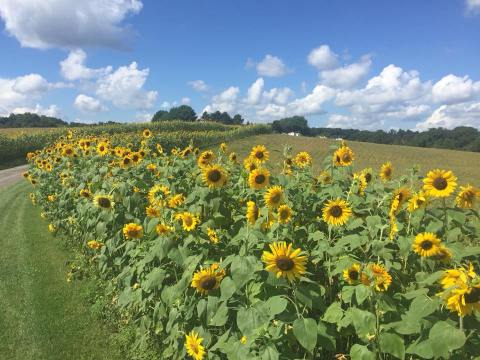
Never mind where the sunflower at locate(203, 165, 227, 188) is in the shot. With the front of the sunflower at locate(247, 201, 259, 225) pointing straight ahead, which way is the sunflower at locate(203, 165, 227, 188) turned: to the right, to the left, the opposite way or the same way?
to the right

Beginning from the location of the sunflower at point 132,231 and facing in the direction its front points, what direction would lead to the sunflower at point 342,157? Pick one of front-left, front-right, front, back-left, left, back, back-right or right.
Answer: left

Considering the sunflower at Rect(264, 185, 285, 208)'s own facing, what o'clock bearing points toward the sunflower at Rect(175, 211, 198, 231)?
the sunflower at Rect(175, 211, 198, 231) is roughly at 3 o'clock from the sunflower at Rect(264, 185, 285, 208).

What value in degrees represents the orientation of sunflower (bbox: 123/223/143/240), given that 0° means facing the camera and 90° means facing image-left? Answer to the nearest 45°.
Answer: approximately 0°

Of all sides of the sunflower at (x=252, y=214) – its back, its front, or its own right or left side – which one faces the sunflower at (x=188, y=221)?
back

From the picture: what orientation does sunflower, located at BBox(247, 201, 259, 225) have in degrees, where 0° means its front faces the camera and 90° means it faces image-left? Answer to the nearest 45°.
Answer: approximately 270°

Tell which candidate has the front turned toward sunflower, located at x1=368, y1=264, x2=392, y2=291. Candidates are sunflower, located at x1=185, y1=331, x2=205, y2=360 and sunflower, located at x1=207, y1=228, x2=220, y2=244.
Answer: sunflower, located at x1=207, y1=228, x2=220, y2=244
